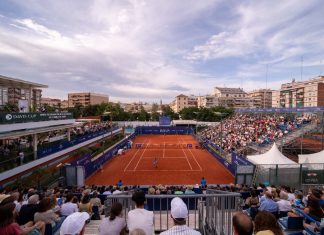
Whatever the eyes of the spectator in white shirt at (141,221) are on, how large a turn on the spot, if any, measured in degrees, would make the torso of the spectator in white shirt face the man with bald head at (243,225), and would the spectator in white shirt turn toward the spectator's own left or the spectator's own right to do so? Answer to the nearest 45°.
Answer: approximately 135° to the spectator's own right

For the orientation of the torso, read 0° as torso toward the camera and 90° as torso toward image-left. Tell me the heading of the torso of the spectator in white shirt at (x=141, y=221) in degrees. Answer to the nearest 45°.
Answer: approximately 180°

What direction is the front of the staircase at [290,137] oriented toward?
to the viewer's left

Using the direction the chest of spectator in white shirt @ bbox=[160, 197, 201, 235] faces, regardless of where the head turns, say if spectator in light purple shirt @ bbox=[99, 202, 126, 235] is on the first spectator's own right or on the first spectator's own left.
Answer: on the first spectator's own left

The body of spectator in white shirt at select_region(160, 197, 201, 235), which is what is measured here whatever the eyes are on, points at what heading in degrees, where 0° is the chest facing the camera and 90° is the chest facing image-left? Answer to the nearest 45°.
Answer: approximately 180°

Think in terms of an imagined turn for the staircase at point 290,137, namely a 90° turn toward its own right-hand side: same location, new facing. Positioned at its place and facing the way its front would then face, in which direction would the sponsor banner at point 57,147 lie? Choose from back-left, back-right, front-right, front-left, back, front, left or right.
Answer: back-left

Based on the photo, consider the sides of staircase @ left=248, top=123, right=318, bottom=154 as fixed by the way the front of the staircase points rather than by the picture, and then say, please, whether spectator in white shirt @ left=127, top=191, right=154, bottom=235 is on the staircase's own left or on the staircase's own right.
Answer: on the staircase's own left

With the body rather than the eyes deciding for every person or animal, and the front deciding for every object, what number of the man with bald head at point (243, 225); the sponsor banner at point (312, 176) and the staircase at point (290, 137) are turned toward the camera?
1

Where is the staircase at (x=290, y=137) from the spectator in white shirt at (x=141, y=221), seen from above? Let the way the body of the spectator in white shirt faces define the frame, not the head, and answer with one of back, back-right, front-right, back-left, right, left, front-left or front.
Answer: front-right

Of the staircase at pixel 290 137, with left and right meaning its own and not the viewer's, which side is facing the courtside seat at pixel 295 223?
left

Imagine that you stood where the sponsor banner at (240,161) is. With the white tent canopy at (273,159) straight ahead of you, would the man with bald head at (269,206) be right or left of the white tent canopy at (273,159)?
right

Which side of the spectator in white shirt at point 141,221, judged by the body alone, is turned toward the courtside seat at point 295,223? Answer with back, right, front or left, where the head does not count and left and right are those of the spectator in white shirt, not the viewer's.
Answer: right

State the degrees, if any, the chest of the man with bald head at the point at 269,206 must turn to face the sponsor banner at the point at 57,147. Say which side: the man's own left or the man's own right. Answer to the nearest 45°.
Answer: approximately 45° to the man's own left

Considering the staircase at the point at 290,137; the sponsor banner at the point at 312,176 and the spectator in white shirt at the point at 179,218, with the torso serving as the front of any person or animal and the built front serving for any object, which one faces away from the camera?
the spectator in white shirt

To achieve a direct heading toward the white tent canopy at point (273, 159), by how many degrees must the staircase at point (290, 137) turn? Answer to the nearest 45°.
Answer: approximately 90° to its left

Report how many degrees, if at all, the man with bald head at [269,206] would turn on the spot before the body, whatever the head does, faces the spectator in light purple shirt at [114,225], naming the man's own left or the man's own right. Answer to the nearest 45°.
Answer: approximately 135° to the man's own left

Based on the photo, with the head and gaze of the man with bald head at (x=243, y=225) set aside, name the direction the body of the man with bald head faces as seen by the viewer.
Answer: away from the camera

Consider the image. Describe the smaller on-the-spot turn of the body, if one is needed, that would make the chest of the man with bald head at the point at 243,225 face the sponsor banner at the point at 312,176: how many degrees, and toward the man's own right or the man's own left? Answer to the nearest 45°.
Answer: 0° — they already face it
